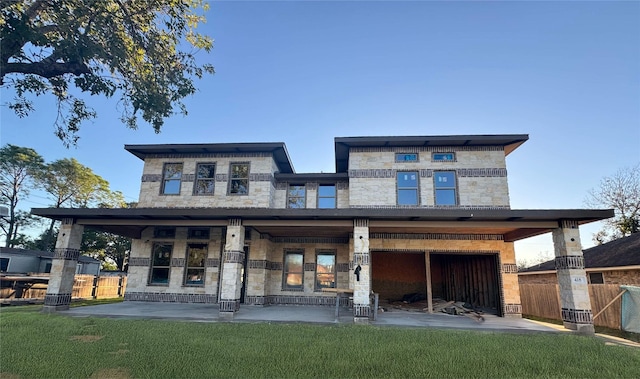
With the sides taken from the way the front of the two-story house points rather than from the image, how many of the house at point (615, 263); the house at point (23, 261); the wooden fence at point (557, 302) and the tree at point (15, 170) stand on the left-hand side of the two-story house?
2

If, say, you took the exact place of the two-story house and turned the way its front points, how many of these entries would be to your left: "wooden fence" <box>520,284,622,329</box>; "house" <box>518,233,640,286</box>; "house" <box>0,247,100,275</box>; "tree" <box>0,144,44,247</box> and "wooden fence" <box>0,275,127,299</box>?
2

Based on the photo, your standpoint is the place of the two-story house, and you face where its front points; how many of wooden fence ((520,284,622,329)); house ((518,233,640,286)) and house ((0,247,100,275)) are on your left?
2

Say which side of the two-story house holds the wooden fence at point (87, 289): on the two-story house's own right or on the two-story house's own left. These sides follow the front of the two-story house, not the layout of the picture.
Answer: on the two-story house's own right

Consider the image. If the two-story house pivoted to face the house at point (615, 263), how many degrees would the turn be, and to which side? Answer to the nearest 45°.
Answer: approximately 90° to its left

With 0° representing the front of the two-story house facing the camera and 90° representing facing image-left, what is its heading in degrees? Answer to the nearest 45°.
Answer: approximately 0°

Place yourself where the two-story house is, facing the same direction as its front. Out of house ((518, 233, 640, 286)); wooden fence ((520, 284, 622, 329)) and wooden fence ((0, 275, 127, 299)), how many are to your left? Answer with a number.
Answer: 2

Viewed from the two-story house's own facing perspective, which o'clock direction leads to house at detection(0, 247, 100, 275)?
The house is roughly at 4 o'clock from the two-story house.

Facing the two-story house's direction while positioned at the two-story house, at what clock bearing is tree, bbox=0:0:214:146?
The tree is roughly at 1 o'clock from the two-story house.

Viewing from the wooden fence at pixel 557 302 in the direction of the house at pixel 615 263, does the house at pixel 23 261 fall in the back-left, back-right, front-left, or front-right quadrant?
back-left

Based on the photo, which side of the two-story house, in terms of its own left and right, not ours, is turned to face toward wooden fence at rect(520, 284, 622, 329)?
left

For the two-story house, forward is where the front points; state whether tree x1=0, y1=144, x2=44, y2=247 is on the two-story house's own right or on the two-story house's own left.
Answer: on the two-story house's own right

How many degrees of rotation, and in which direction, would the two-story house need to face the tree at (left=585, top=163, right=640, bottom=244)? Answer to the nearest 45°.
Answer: approximately 135° to its left
